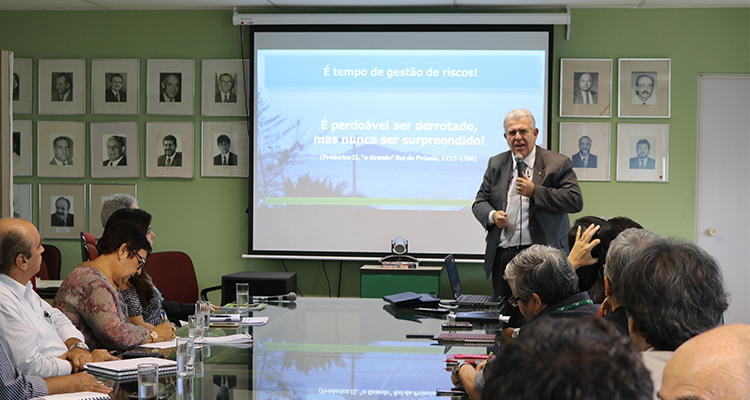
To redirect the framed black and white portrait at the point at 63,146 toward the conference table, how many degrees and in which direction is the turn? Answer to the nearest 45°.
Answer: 0° — it already faces it

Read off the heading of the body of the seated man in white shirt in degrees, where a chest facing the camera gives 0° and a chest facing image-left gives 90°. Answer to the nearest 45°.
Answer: approximately 270°

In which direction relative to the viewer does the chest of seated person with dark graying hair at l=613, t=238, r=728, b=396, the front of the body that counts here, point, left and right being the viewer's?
facing away from the viewer and to the left of the viewer

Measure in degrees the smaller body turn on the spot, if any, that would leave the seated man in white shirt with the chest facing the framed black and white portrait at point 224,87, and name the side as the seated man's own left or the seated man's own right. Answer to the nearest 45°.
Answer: approximately 45° to the seated man's own left

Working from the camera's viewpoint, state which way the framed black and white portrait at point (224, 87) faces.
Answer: facing the viewer

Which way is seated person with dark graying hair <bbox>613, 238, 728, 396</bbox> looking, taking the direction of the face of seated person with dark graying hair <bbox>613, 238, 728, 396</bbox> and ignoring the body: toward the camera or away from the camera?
away from the camera

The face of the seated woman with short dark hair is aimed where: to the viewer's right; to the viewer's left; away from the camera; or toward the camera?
to the viewer's right

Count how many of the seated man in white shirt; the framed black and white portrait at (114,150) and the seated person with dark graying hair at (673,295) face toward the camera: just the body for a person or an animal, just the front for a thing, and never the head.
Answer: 1

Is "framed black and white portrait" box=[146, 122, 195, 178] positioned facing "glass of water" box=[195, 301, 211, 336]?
yes

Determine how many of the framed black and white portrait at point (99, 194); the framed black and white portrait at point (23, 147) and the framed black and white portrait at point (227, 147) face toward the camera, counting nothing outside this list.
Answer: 3

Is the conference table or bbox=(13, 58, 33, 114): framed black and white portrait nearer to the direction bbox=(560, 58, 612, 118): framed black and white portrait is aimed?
the conference table

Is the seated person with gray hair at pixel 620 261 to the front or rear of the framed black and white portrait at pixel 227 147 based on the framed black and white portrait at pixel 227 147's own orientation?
to the front

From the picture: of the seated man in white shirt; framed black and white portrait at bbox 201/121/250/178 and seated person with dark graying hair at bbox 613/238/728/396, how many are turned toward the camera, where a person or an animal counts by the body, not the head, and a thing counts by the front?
1

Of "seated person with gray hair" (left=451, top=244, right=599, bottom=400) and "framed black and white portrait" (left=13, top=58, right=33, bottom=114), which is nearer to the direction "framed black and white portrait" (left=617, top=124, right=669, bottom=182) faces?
the seated person with gray hair

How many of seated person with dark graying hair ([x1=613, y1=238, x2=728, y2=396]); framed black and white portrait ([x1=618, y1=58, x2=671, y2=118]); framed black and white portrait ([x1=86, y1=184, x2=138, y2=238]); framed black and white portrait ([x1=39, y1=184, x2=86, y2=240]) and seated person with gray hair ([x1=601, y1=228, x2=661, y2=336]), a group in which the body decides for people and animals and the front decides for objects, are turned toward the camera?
3

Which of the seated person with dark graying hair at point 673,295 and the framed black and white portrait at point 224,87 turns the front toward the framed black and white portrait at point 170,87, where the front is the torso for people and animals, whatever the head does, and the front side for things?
the seated person with dark graying hair

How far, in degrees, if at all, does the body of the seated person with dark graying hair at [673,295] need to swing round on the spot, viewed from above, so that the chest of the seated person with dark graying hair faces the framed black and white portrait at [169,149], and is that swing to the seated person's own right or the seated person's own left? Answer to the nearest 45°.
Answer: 0° — they already face it
